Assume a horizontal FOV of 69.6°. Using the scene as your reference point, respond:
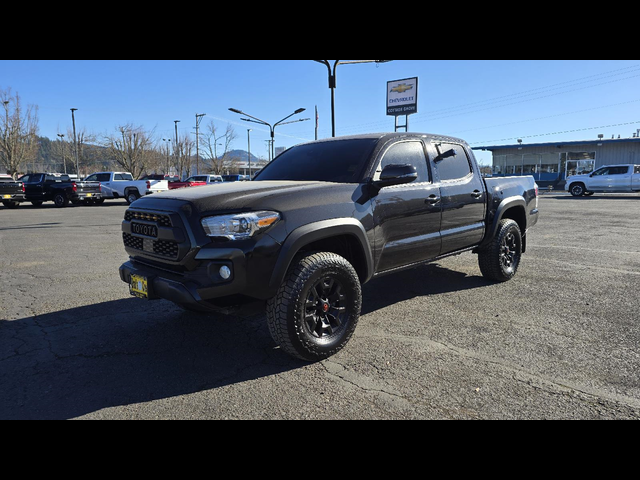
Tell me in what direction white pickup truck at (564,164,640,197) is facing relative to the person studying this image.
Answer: facing to the left of the viewer

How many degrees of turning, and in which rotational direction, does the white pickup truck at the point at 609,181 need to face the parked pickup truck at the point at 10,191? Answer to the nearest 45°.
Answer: approximately 45° to its left

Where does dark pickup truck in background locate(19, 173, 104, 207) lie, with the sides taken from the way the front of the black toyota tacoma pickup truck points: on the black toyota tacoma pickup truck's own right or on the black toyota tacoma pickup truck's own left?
on the black toyota tacoma pickup truck's own right

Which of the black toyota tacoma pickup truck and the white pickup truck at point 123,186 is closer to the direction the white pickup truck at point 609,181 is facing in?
the white pickup truck

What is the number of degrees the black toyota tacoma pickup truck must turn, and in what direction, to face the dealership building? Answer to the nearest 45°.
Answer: approximately 180°

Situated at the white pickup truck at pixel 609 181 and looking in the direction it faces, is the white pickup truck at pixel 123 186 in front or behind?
in front

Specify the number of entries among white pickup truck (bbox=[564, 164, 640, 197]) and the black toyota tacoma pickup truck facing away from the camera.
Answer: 0

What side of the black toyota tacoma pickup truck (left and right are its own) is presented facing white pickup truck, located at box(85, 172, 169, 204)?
right

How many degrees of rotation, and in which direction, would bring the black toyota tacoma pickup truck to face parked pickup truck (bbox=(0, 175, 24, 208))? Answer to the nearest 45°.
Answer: approximately 90° to its right

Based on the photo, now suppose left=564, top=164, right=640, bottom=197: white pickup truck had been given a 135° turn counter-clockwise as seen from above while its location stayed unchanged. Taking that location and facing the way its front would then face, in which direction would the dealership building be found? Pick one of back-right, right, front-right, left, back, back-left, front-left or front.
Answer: back-left

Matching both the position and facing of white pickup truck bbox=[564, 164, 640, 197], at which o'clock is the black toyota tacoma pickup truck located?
The black toyota tacoma pickup truck is roughly at 9 o'clock from the white pickup truck.
